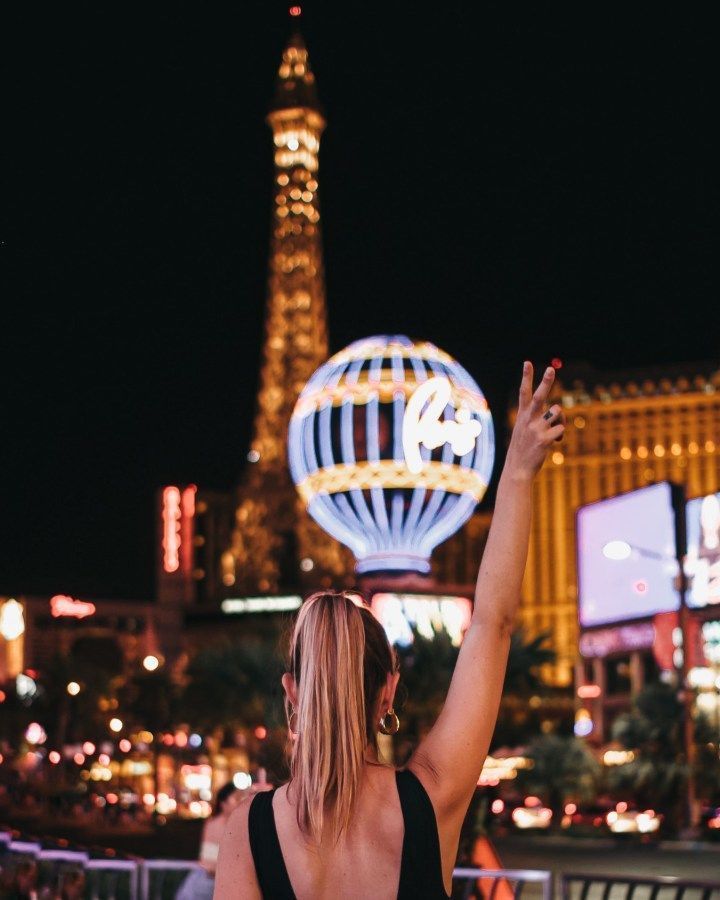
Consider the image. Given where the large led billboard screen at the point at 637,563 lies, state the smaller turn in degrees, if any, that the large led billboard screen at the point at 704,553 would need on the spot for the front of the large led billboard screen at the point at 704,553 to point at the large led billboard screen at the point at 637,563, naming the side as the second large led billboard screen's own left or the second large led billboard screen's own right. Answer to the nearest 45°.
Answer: approximately 90° to the second large led billboard screen's own right

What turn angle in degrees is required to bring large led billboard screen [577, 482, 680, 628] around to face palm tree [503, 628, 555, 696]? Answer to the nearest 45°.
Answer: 0° — it already faces it

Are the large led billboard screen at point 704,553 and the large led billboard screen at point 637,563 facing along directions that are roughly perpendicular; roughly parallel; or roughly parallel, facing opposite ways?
roughly parallel

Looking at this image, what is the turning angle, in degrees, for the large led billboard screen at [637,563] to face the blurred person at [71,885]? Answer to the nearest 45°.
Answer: approximately 45° to its left

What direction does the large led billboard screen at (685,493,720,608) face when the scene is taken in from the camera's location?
facing the viewer and to the left of the viewer

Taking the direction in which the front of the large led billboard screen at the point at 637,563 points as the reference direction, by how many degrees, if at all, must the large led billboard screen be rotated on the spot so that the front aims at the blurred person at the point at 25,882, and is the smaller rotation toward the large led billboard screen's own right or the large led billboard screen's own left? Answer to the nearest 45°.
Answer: approximately 45° to the large led billboard screen's own left

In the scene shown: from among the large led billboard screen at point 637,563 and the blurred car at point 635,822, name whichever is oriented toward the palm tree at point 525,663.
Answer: the large led billboard screen

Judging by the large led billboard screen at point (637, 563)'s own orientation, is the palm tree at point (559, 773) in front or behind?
in front

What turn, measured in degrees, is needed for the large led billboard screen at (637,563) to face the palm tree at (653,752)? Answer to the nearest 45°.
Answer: approximately 45° to its left

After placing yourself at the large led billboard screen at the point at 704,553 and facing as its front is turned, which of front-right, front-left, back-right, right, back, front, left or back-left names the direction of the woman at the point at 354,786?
front-left
